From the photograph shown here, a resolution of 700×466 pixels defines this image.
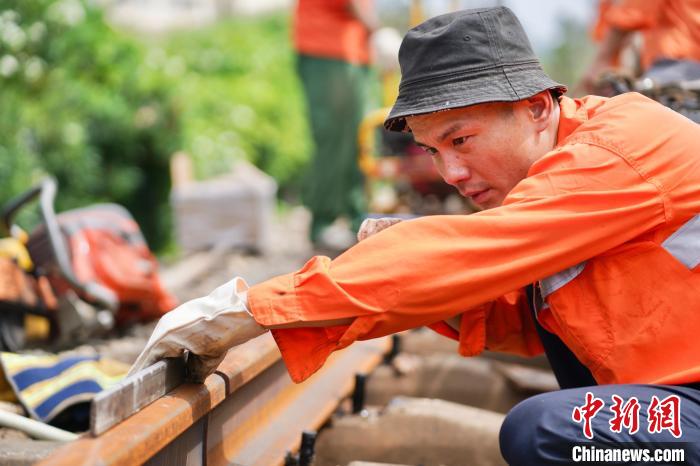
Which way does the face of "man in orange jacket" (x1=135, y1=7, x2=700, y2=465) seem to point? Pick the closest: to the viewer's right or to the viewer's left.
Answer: to the viewer's left

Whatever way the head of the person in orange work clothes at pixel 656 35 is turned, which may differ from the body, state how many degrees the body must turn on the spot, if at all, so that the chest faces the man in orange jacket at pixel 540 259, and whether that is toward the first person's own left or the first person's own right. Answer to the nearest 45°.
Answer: approximately 90° to the first person's own left

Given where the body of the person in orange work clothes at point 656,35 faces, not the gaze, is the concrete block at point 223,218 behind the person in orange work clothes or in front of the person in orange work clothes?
in front

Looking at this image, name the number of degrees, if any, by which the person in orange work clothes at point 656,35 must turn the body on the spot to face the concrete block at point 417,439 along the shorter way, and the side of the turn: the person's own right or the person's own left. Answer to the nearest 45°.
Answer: approximately 90° to the person's own left

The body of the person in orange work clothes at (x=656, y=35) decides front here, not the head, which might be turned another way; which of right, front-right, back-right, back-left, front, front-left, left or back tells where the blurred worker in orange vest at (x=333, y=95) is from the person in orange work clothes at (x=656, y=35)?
front-right

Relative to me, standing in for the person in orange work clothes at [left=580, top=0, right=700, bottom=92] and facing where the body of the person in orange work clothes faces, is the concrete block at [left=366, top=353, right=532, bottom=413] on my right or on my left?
on my left

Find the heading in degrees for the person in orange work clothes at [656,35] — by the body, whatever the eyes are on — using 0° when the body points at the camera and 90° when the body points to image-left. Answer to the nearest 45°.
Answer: approximately 90°
